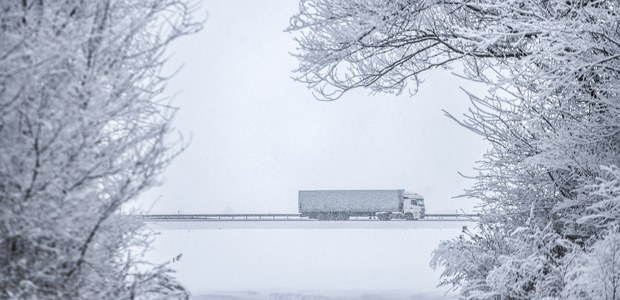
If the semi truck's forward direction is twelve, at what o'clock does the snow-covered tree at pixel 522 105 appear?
The snow-covered tree is roughly at 3 o'clock from the semi truck.

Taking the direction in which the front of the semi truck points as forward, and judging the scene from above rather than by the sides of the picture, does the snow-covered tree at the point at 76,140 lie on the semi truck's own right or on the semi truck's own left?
on the semi truck's own right

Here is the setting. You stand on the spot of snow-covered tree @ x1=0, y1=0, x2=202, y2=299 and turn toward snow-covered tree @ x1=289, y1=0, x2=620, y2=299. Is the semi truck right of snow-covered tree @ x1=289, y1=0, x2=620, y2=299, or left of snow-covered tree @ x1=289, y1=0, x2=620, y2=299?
left

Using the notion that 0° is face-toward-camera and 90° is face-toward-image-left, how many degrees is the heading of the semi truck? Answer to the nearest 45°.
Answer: approximately 270°
